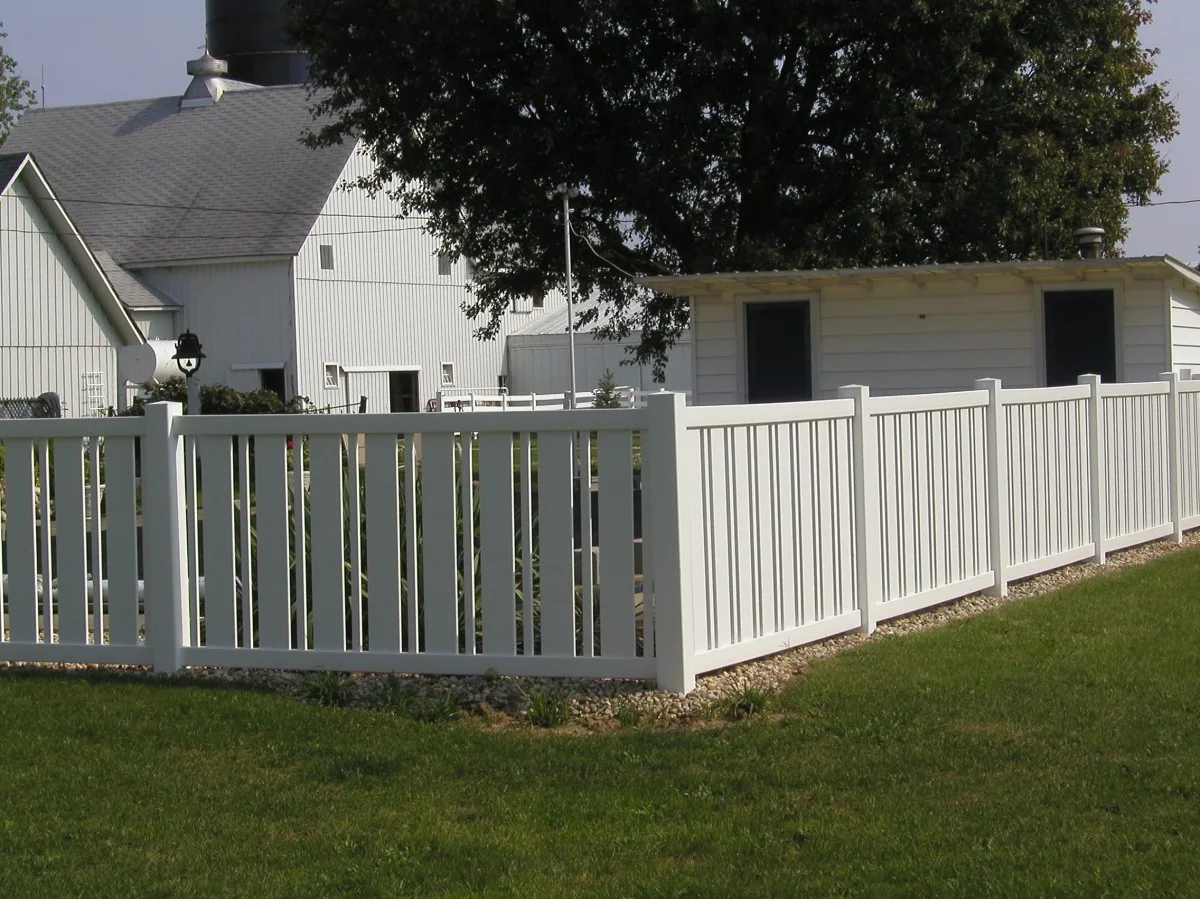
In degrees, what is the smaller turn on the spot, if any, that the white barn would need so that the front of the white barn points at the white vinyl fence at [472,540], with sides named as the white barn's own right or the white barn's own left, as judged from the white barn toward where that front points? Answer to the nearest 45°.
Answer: approximately 45° to the white barn's own right

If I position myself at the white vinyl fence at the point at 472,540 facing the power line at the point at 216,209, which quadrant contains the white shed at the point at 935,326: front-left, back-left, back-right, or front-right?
front-right

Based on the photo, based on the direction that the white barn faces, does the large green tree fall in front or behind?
in front

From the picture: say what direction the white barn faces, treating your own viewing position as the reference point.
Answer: facing the viewer and to the right of the viewer

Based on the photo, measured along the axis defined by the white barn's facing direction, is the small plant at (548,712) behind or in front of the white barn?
in front

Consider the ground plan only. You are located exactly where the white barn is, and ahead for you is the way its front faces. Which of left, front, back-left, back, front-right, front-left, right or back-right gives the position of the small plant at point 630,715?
front-right

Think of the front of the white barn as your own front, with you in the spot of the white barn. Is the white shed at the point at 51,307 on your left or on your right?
on your right

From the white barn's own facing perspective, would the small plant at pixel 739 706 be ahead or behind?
ahead

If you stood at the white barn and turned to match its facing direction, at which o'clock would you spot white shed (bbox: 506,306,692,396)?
The white shed is roughly at 10 o'clock from the white barn.

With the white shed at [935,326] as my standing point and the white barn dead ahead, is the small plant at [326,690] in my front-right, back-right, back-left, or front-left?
back-left
